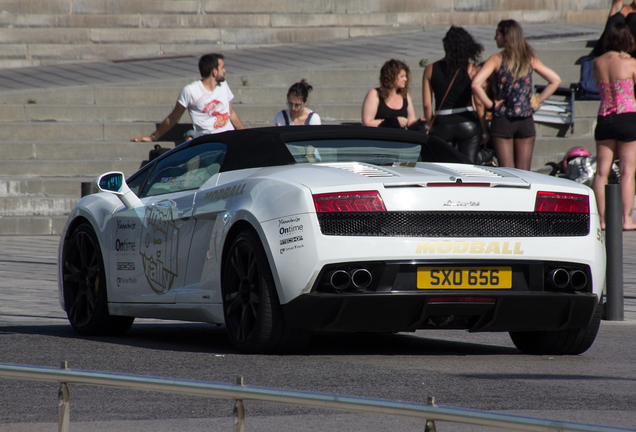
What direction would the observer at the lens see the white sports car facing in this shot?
facing away from the viewer and to the left of the viewer

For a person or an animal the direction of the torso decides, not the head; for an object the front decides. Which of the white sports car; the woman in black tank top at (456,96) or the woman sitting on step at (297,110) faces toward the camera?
the woman sitting on step

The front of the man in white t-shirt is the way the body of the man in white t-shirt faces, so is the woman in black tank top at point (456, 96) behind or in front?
in front

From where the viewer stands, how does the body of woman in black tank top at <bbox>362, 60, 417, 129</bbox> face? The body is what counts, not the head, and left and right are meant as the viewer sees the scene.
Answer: facing the viewer and to the right of the viewer

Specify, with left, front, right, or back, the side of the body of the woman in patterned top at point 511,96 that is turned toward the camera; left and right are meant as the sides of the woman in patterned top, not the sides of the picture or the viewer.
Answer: back

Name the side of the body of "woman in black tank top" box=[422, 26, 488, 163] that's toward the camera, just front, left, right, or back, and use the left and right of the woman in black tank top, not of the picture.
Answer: back

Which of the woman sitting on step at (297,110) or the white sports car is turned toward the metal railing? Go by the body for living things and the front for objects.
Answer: the woman sitting on step

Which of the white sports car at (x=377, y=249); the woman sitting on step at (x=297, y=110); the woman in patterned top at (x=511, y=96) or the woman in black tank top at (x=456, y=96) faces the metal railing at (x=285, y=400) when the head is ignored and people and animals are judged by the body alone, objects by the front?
the woman sitting on step

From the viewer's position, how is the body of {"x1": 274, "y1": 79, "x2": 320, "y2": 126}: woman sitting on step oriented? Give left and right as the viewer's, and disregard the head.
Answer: facing the viewer

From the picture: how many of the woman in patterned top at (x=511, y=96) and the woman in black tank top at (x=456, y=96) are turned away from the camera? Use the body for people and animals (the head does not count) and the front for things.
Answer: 2

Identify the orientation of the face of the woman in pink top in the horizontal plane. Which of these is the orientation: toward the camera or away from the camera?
away from the camera

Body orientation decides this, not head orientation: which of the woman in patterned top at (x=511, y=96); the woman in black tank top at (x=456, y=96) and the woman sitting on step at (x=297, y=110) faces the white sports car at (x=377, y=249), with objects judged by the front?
the woman sitting on step

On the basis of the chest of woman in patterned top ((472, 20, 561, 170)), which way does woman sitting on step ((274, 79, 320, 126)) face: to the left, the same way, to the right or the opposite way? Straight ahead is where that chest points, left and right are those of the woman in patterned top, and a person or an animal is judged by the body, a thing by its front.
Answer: the opposite way
